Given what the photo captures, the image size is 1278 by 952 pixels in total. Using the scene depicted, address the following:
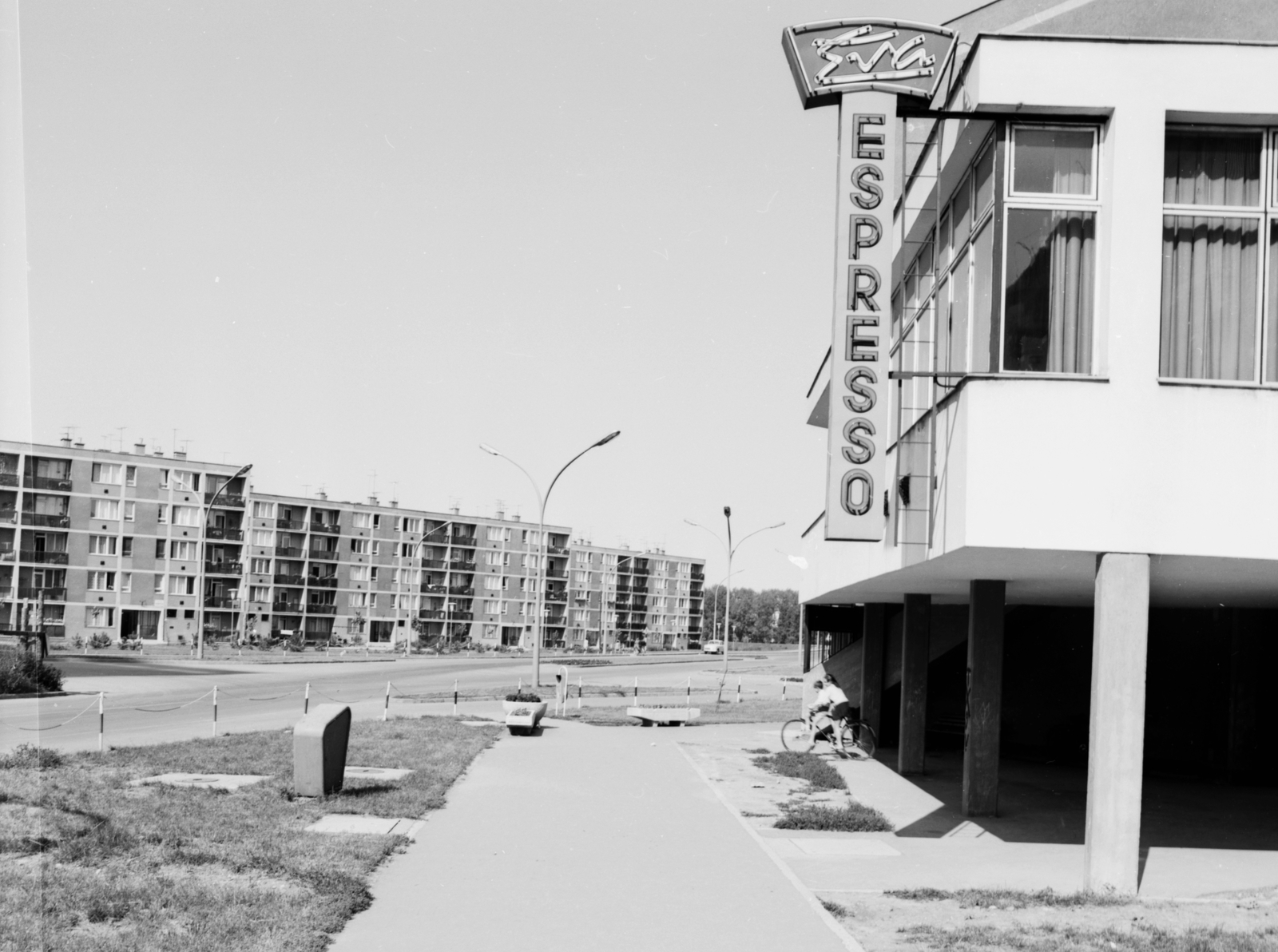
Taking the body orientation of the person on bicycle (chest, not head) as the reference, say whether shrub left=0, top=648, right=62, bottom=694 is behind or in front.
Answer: in front

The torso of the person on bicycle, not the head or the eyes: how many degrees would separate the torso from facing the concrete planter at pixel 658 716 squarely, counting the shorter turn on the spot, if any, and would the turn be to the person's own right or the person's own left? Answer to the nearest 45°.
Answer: approximately 45° to the person's own right

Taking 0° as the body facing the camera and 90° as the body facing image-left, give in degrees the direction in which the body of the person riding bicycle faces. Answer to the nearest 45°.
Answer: approximately 90°

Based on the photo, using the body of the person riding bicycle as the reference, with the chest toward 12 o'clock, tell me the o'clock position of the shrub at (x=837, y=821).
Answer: The shrub is roughly at 9 o'clock from the person riding bicycle.

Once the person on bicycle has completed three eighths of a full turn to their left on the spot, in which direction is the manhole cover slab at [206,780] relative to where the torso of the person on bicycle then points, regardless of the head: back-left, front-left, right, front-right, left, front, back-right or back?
right

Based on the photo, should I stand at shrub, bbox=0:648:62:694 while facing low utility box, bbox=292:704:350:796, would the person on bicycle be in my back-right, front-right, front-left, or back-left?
front-left

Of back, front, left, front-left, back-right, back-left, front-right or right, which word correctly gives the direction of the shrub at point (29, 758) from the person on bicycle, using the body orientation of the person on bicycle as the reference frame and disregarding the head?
front-left
